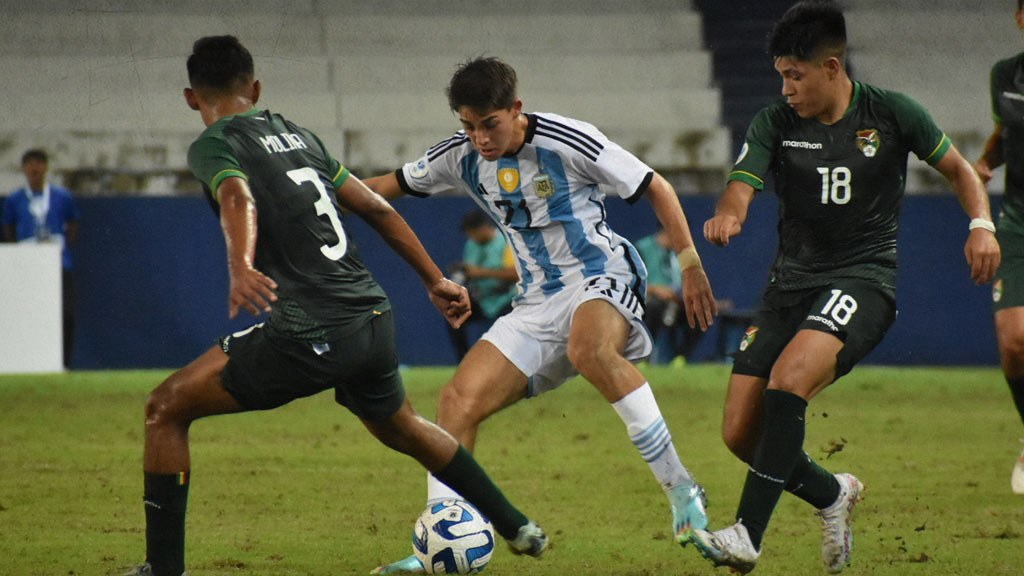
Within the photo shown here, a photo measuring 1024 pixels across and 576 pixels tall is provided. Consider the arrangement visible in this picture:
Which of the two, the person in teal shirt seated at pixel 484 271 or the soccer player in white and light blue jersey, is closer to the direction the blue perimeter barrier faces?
the soccer player in white and light blue jersey

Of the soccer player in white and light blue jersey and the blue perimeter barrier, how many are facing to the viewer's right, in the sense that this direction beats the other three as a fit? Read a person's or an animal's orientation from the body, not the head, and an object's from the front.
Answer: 0

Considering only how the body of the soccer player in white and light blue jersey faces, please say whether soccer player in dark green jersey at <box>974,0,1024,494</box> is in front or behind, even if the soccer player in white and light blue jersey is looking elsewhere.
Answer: behind

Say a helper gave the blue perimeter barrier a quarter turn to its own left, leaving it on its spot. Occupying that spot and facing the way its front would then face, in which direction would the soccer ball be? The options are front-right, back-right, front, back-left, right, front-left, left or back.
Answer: right

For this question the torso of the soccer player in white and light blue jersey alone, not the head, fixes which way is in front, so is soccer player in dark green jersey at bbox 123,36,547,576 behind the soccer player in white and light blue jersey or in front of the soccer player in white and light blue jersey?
in front

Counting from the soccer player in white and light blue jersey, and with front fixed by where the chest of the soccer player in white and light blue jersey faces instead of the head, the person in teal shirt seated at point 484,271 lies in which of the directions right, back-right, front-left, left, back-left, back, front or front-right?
back-right

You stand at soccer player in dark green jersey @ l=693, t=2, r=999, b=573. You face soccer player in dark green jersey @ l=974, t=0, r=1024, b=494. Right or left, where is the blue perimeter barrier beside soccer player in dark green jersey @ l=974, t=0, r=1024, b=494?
left

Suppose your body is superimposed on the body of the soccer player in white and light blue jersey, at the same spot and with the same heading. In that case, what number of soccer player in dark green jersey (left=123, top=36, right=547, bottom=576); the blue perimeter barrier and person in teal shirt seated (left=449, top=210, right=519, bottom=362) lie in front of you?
1

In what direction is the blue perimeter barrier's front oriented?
toward the camera

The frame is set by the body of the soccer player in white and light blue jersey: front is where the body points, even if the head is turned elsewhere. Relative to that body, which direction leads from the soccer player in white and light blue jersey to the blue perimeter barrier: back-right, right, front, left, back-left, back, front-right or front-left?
back-right

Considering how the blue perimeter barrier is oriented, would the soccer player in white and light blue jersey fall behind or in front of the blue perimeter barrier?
in front

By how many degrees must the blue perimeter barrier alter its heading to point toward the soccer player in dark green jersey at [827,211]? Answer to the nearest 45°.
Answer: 0° — it already faces them

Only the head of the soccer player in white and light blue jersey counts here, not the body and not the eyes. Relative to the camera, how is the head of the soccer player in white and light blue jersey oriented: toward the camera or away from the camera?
toward the camera

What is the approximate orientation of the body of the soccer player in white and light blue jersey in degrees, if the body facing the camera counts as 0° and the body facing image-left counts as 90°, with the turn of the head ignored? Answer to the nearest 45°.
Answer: approximately 45°

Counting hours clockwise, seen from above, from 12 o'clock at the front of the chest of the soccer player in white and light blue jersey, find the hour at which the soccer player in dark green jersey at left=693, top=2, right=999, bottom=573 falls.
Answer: The soccer player in dark green jersey is roughly at 8 o'clock from the soccer player in white and light blue jersey.
